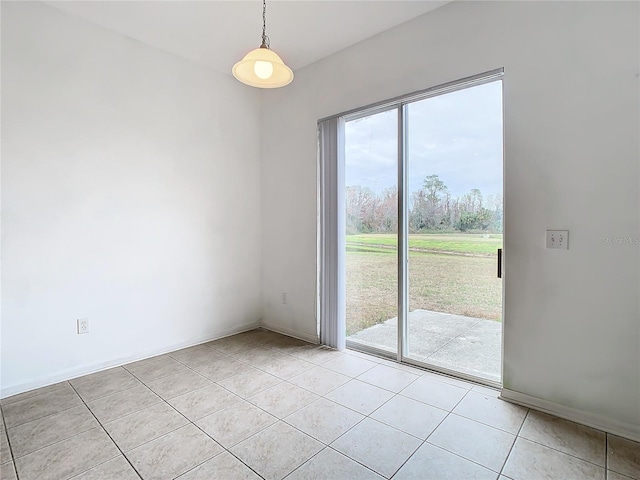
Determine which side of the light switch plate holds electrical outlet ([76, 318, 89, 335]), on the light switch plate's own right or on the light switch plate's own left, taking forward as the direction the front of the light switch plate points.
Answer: on the light switch plate's own right

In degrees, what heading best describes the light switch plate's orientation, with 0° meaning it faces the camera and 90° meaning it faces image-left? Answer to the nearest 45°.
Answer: approximately 0°

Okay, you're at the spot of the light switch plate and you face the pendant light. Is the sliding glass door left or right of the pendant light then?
right

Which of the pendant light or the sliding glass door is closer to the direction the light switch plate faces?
the pendant light

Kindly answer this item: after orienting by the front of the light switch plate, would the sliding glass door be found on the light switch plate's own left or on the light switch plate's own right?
on the light switch plate's own right

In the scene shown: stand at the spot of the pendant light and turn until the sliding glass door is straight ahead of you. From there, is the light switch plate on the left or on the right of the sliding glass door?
right

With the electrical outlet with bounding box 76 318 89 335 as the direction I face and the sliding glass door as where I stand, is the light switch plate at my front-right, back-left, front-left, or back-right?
back-left

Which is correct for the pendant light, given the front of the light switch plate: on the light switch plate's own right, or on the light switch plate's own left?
on the light switch plate's own right

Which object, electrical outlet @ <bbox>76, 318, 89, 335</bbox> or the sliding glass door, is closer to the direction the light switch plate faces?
the electrical outlet
